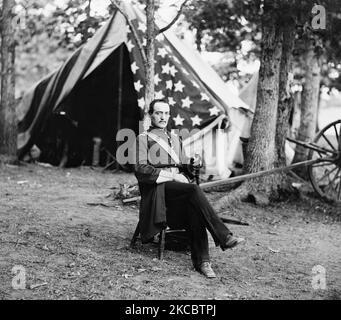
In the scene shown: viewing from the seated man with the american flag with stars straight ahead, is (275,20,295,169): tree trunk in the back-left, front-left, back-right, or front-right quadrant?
front-right

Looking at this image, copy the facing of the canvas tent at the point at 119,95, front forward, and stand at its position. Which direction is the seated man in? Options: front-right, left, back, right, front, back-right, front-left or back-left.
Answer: front

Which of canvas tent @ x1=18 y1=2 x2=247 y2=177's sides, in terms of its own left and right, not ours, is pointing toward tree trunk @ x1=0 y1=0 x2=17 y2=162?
right

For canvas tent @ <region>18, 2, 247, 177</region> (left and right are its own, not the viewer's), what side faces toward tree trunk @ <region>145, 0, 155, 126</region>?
front

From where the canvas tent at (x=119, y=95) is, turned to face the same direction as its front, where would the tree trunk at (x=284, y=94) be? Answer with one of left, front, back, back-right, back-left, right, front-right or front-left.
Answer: front-left

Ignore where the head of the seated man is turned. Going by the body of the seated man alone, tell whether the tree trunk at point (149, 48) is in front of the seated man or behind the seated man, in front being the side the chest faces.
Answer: behind

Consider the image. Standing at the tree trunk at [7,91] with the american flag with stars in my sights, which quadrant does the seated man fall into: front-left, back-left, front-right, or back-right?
front-right

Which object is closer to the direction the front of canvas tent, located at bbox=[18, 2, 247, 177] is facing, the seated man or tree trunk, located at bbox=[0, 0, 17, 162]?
the seated man

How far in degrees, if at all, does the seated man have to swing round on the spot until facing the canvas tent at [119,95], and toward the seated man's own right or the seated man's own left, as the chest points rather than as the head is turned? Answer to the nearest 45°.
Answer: approximately 135° to the seated man's own left

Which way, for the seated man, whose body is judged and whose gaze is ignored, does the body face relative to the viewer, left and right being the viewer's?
facing the viewer and to the right of the viewer

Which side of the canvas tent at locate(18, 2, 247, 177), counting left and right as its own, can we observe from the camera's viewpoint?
front

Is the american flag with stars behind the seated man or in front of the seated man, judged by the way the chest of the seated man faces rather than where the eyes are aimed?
behind

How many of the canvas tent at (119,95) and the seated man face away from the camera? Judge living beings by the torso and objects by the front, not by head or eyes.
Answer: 0
